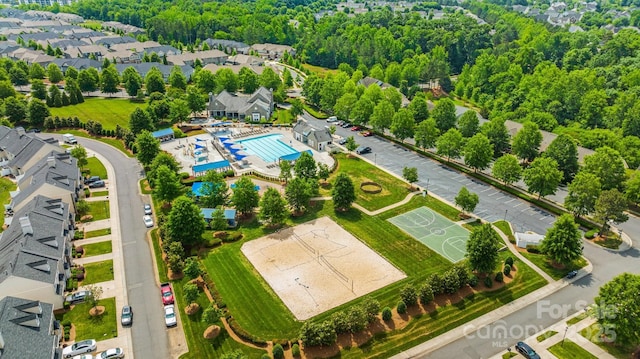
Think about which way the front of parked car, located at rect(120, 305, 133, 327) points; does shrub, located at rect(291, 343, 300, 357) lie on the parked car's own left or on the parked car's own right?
on the parked car's own left

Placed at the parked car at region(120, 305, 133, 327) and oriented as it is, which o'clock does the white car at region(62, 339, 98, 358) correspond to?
The white car is roughly at 2 o'clock from the parked car.

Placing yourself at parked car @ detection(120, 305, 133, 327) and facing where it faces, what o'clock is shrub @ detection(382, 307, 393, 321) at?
The shrub is roughly at 10 o'clock from the parked car.

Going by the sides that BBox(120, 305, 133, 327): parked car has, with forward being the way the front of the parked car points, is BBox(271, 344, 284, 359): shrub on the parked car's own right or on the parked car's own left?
on the parked car's own left

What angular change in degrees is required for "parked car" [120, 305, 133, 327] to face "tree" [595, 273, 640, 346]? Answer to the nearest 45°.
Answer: approximately 45° to its left

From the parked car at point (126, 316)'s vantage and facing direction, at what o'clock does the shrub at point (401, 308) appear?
The shrub is roughly at 10 o'clock from the parked car.

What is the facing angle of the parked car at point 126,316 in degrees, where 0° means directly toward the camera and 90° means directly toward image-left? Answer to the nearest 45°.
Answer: approximately 0°

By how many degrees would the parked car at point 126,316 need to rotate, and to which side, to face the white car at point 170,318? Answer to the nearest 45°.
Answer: approximately 45° to its left

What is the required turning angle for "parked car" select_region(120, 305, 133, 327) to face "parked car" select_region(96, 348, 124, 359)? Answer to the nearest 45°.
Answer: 0° — it already faces it
